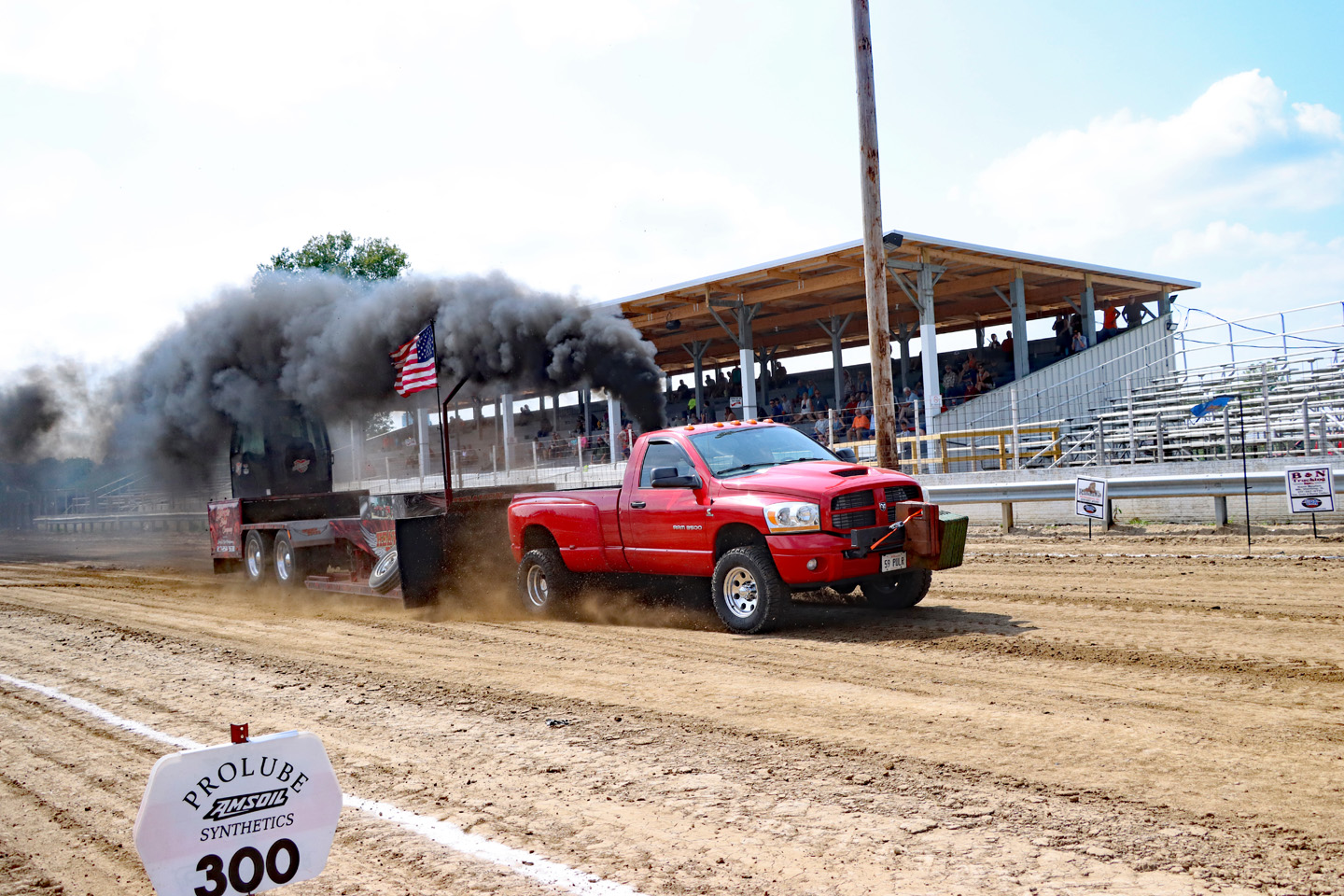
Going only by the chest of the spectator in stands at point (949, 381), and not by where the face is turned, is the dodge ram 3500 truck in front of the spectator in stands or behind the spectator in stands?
in front

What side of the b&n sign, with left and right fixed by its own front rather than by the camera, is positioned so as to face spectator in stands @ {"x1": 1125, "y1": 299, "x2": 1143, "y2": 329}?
back

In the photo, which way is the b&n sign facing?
toward the camera

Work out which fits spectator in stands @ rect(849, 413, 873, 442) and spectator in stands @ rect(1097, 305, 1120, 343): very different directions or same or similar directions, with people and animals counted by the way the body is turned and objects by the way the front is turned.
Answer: same or similar directions

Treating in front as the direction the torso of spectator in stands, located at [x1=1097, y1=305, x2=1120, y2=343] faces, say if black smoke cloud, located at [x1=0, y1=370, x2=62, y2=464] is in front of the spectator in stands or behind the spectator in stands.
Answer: in front

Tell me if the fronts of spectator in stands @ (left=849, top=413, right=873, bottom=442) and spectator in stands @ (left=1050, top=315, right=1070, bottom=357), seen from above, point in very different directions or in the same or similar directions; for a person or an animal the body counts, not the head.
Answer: same or similar directions

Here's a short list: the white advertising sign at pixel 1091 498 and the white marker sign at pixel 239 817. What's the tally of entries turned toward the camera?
2

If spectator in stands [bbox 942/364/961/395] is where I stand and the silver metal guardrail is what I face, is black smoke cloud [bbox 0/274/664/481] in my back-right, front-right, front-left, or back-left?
front-right

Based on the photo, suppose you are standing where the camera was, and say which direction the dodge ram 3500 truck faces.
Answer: facing the viewer and to the right of the viewer

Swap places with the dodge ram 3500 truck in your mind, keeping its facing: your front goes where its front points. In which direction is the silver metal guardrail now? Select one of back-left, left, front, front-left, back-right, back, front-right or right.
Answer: left

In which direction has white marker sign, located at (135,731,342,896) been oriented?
toward the camera

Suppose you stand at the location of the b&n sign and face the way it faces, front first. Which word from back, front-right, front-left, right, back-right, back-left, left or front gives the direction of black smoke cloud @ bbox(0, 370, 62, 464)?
right

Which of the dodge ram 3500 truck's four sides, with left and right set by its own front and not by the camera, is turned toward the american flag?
back

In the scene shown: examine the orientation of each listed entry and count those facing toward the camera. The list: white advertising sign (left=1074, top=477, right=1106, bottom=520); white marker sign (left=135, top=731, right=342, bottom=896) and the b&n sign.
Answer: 3
